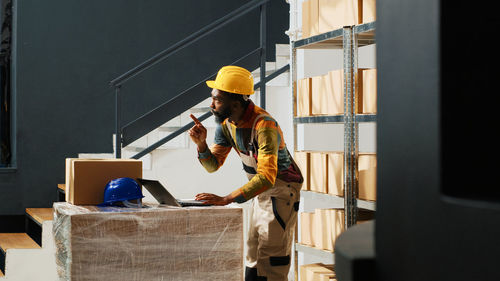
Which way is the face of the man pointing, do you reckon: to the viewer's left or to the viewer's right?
to the viewer's left

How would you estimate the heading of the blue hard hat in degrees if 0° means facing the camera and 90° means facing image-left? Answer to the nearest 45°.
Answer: approximately 90°

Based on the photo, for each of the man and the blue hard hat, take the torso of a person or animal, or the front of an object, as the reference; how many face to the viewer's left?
2

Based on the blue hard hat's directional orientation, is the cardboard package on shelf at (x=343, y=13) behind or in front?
behind

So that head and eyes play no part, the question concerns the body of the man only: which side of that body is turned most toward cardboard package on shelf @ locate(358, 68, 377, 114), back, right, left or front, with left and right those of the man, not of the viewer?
back

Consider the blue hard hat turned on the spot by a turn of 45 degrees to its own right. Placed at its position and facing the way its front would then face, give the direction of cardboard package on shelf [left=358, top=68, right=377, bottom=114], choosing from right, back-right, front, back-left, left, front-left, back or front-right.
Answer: back-right

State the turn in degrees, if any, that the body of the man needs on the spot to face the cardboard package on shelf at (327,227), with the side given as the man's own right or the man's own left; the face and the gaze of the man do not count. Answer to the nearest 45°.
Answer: approximately 135° to the man's own right

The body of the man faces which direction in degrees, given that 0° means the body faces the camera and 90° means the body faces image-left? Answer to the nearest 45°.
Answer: approximately 90°

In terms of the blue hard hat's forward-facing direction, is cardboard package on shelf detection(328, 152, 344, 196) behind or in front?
behind
